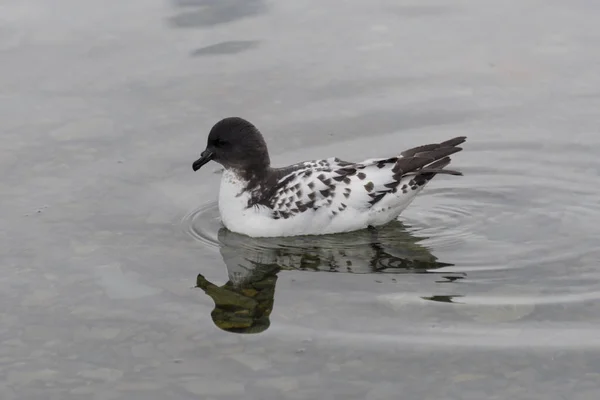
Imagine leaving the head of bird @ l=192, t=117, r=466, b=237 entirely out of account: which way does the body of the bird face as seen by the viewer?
to the viewer's left
